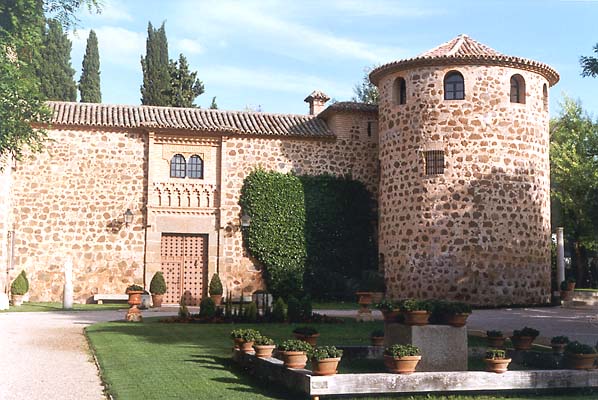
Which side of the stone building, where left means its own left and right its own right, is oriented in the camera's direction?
front

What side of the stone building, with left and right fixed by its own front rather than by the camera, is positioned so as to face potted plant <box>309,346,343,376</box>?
front

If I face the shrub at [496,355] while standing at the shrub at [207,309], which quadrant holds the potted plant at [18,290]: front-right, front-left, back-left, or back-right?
back-right

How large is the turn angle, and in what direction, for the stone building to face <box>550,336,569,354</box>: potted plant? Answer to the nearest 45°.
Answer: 0° — it already faces it

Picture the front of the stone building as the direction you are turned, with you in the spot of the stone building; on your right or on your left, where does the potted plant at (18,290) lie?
on your right

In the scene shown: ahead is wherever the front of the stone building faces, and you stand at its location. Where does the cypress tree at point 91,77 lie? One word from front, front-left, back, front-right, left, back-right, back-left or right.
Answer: back-right

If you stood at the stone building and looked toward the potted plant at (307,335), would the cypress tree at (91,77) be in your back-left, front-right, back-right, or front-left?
back-right

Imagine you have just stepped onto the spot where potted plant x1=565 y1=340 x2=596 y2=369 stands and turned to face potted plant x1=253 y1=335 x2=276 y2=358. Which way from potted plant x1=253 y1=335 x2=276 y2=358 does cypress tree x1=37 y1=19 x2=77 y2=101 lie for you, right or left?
right

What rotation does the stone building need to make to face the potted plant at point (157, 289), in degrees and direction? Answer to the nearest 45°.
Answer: approximately 90° to its right

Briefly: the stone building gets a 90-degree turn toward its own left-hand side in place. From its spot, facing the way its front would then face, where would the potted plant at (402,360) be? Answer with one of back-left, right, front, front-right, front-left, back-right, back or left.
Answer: right

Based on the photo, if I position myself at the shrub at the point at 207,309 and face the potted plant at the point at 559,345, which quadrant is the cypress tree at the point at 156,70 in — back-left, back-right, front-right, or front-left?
back-left

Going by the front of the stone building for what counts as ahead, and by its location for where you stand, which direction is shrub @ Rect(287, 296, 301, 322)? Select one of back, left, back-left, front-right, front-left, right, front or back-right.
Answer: front

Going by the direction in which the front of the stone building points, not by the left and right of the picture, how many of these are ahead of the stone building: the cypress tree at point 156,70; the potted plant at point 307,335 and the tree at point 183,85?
1

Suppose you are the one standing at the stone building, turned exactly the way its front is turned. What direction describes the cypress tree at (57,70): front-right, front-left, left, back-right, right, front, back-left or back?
back-right

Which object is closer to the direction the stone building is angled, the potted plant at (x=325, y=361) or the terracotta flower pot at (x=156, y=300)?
the potted plant

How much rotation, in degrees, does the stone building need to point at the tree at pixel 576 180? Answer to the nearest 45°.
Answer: approximately 135° to its left

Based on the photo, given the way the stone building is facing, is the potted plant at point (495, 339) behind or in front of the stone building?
in front

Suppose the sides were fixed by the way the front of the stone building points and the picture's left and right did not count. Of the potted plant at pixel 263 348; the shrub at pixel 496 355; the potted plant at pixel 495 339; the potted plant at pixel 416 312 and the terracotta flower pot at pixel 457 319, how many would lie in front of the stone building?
5

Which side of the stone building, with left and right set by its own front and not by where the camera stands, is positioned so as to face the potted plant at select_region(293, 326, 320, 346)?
front

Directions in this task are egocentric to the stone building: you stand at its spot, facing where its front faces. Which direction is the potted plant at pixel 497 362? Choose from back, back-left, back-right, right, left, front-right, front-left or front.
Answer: front

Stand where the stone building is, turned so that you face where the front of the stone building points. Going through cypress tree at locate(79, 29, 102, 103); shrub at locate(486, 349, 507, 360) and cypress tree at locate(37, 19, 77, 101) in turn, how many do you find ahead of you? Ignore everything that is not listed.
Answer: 1
